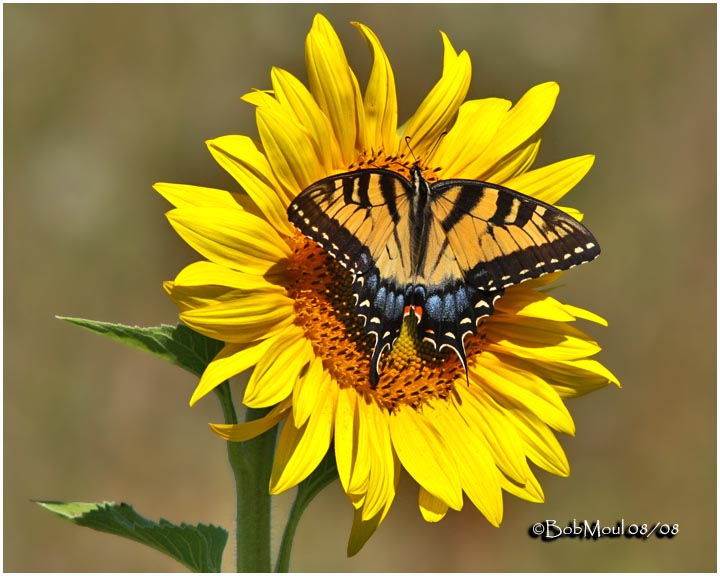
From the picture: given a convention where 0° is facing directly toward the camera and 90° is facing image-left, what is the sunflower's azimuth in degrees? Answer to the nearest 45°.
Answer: approximately 0°
